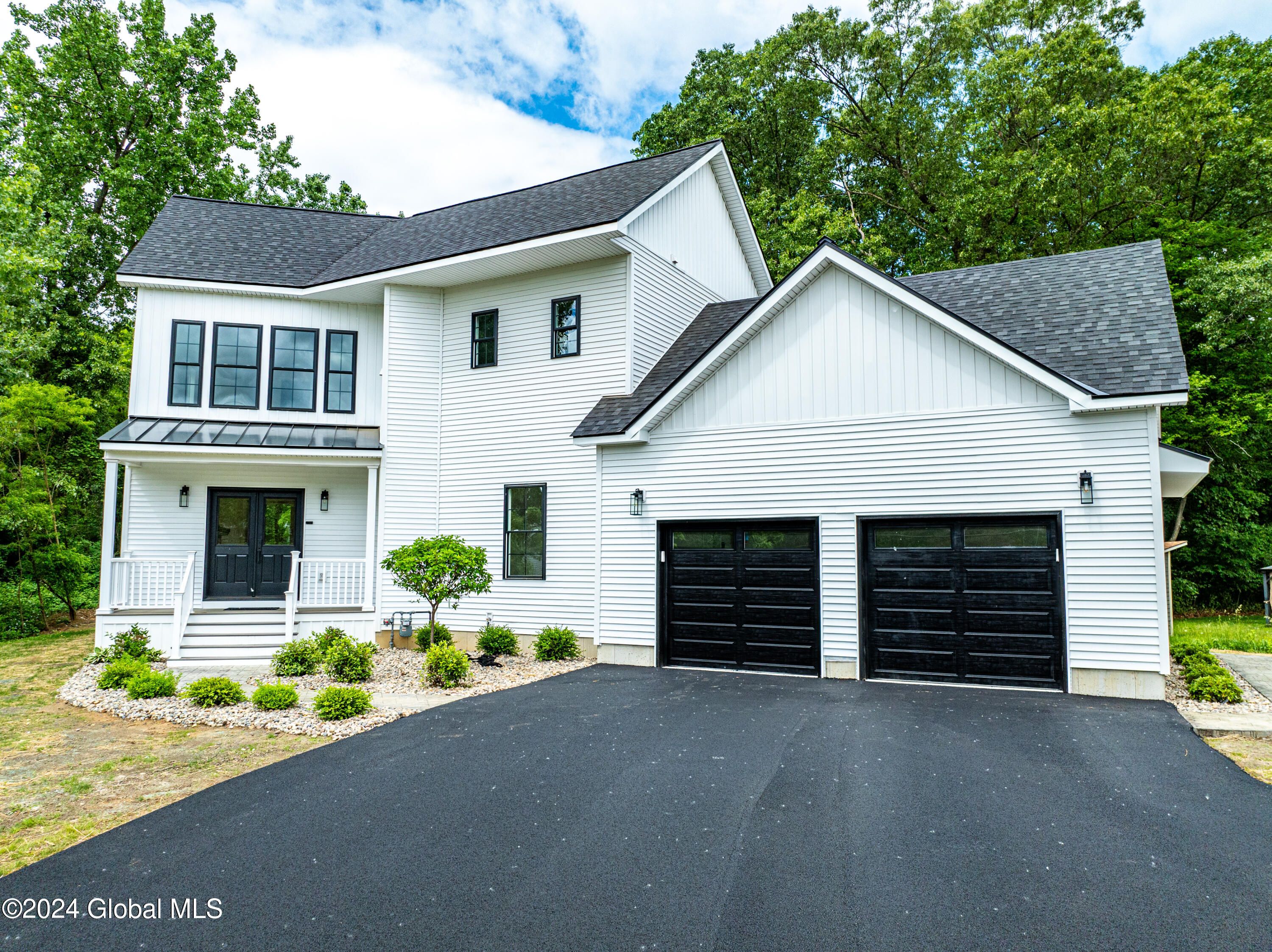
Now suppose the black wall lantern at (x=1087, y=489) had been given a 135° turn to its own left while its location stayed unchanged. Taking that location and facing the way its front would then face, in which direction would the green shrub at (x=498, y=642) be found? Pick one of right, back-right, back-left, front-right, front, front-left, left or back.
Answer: back-left

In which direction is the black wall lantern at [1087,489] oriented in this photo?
toward the camera

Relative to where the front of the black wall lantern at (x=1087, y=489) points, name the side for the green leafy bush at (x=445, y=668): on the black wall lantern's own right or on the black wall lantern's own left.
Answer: on the black wall lantern's own right

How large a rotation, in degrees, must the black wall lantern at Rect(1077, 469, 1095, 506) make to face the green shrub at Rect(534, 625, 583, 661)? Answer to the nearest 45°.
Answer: approximately 90° to its right

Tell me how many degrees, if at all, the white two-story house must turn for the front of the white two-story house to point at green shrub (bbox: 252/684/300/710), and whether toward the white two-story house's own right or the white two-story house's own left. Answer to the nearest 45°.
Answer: approximately 45° to the white two-story house's own right

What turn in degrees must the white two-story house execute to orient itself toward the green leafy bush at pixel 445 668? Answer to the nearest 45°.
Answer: approximately 45° to its right

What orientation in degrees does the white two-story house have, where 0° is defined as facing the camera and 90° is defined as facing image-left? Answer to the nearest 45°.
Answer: approximately 0°
